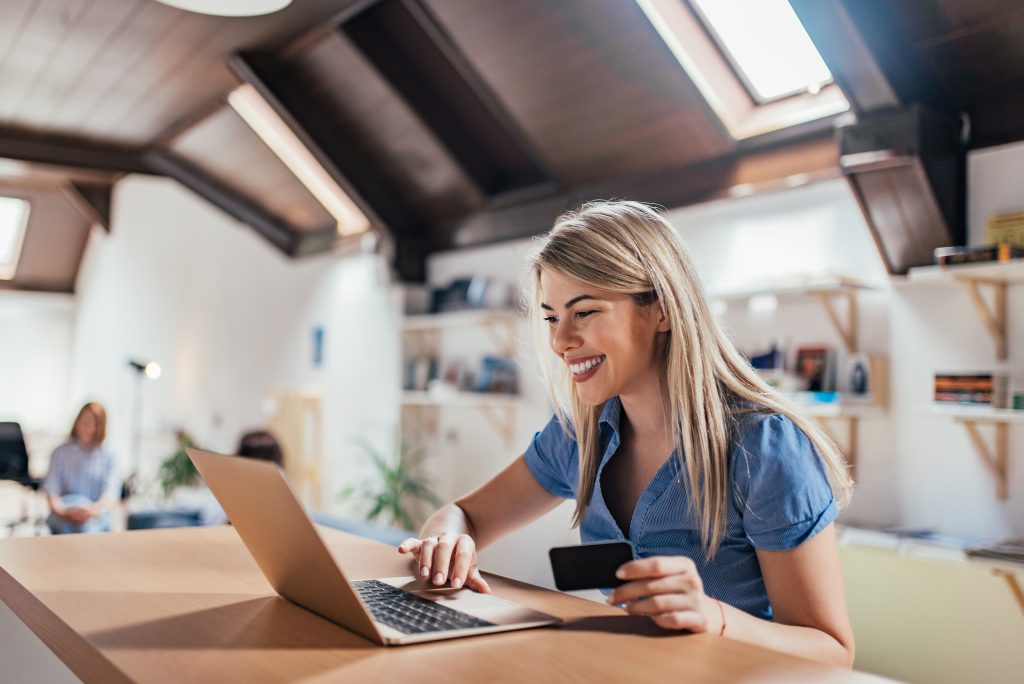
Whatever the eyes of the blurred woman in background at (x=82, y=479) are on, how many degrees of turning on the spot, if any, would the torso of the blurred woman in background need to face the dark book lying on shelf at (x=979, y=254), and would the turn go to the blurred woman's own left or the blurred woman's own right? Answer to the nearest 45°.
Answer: approximately 45° to the blurred woman's own left

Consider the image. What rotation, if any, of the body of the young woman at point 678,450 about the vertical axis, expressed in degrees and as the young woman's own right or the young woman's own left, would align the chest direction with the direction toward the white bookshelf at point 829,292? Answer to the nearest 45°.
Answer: approximately 135° to the young woman's own right

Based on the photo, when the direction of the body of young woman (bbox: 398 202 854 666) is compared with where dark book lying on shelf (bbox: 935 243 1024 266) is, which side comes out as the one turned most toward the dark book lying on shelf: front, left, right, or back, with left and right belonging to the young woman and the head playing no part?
back

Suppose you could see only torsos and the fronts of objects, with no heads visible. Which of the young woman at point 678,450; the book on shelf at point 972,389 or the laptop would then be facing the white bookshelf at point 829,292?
the laptop

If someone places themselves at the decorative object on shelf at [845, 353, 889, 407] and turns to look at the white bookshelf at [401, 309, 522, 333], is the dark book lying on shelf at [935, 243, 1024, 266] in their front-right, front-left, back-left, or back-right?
back-left

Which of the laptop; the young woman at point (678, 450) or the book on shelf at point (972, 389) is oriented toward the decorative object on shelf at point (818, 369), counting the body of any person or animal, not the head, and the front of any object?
the laptop

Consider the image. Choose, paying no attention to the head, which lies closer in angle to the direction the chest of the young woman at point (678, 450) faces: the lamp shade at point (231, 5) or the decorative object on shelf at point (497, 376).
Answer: the lamp shade

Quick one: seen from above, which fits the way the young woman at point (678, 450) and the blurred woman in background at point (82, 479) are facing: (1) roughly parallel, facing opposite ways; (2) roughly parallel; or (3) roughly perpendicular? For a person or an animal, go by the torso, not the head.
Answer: roughly perpendicular

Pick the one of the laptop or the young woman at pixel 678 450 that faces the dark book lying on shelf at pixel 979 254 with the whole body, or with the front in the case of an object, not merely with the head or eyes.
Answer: the laptop
